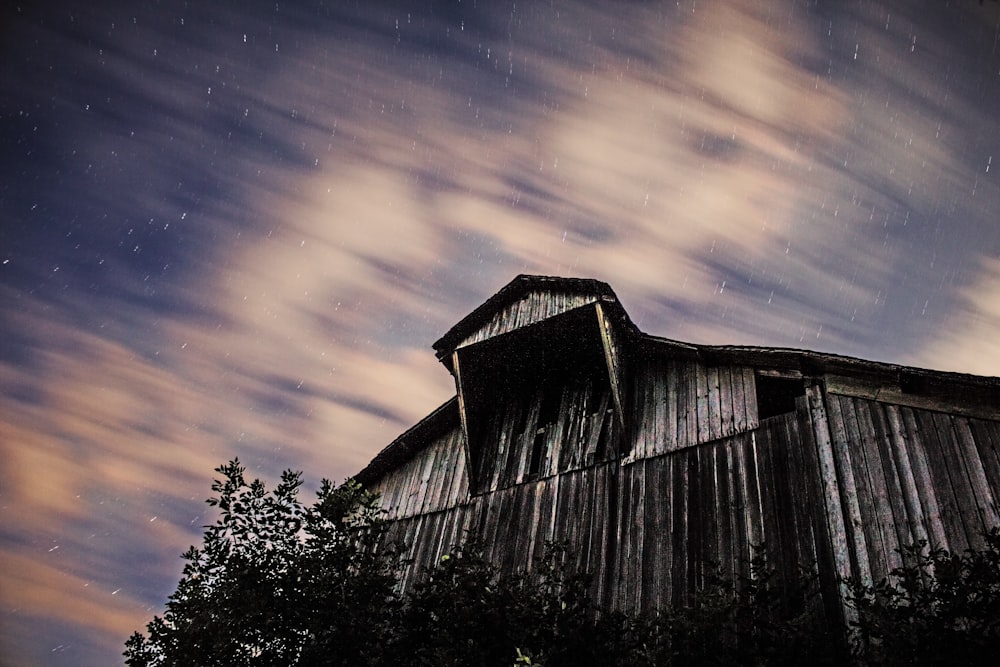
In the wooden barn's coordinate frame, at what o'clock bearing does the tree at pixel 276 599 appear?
The tree is roughly at 1 o'clock from the wooden barn.

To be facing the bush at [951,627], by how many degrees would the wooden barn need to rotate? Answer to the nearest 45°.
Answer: approximately 90° to its left

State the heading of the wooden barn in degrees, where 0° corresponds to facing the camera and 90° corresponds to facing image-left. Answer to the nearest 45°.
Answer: approximately 45°
